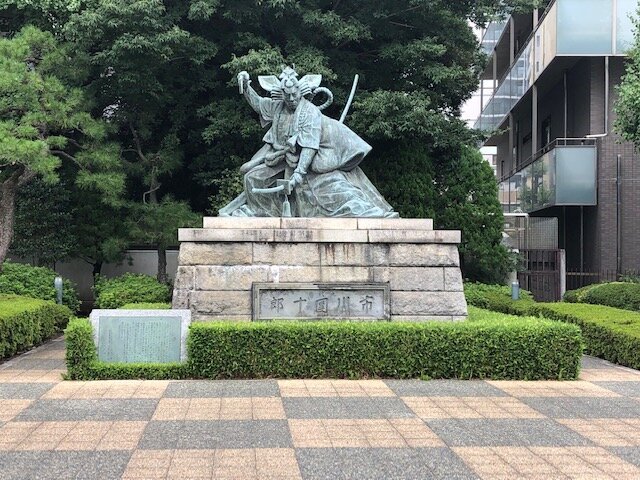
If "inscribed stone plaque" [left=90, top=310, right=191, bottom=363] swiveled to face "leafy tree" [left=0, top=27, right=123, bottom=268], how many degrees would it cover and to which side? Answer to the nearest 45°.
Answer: approximately 180°

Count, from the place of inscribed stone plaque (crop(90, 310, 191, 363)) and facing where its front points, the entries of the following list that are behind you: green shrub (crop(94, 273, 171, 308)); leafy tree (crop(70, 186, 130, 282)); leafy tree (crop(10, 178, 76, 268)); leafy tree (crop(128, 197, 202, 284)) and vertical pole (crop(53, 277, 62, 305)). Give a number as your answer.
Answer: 5

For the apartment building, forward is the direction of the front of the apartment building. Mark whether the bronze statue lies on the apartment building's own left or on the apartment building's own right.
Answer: on the apartment building's own left

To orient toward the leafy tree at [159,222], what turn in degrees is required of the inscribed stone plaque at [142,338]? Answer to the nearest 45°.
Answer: approximately 180°

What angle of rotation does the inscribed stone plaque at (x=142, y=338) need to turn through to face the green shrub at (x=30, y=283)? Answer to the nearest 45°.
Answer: approximately 180°

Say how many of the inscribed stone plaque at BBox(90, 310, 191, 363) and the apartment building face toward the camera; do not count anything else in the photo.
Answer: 1

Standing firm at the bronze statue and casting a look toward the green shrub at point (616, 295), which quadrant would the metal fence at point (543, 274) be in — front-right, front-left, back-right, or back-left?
front-left

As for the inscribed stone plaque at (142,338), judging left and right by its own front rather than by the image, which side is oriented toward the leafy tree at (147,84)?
back

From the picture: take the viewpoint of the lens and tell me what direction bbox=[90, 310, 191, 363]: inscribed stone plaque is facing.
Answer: facing the viewer

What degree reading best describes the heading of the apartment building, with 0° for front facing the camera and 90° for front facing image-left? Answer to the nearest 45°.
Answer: approximately 90°

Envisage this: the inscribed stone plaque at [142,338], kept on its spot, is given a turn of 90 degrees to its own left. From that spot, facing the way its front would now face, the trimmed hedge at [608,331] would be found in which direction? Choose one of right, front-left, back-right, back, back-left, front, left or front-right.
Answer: front
